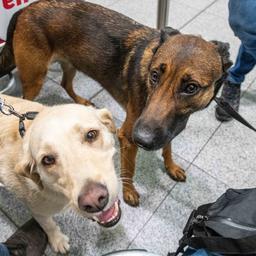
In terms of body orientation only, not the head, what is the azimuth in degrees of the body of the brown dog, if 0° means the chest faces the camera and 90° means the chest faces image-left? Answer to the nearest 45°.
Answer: approximately 315°

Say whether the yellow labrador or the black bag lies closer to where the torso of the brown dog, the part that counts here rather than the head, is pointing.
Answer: the black bag

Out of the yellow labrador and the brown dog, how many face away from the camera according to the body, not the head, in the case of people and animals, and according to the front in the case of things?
0

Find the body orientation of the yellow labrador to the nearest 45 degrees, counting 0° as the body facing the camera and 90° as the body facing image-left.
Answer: approximately 315°
